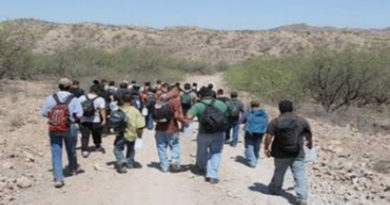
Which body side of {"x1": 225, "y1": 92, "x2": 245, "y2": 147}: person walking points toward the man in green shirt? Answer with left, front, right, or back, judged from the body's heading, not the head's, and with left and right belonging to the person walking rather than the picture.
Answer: back

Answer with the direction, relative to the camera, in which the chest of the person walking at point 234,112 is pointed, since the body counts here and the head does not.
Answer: away from the camera

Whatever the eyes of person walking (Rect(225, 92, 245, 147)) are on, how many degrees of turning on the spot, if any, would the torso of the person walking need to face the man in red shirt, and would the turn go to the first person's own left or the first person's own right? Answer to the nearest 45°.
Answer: approximately 135° to the first person's own left

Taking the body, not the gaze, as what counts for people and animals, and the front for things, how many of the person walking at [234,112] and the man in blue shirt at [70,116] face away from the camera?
2

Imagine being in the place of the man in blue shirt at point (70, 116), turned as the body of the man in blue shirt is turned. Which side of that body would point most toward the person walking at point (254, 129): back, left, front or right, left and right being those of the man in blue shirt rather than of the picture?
right

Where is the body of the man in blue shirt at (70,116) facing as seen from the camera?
away from the camera

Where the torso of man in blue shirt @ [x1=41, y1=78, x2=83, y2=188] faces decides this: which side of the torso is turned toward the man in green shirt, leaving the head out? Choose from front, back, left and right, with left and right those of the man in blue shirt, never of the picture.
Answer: right

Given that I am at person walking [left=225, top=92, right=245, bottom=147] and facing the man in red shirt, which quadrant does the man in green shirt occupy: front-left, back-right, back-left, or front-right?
front-left

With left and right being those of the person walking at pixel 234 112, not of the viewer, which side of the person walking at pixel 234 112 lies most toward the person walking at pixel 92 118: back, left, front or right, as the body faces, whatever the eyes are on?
left
